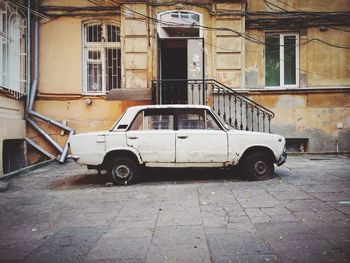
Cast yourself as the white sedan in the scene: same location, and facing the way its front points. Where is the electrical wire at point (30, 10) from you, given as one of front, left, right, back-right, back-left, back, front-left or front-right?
back-left

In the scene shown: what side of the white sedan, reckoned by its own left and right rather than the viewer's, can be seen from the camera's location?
right
